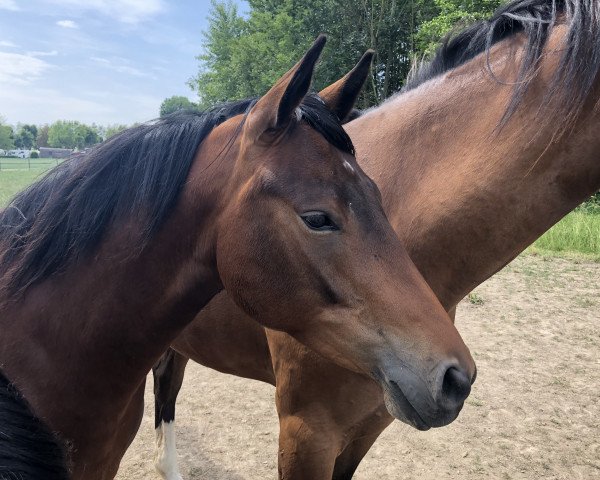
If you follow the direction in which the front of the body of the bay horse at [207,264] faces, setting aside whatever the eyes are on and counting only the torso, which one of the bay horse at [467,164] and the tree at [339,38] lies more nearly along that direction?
the bay horse

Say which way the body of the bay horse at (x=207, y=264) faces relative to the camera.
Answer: to the viewer's right

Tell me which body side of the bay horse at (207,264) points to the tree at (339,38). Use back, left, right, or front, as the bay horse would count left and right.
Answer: left

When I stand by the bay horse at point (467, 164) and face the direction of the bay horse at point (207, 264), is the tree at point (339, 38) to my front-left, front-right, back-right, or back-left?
back-right

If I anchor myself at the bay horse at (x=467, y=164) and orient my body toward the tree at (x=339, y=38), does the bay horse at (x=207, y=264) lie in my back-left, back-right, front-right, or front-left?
back-left

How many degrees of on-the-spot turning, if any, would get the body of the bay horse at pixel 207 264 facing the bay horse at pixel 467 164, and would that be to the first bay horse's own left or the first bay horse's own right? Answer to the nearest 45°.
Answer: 0° — it already faces it
